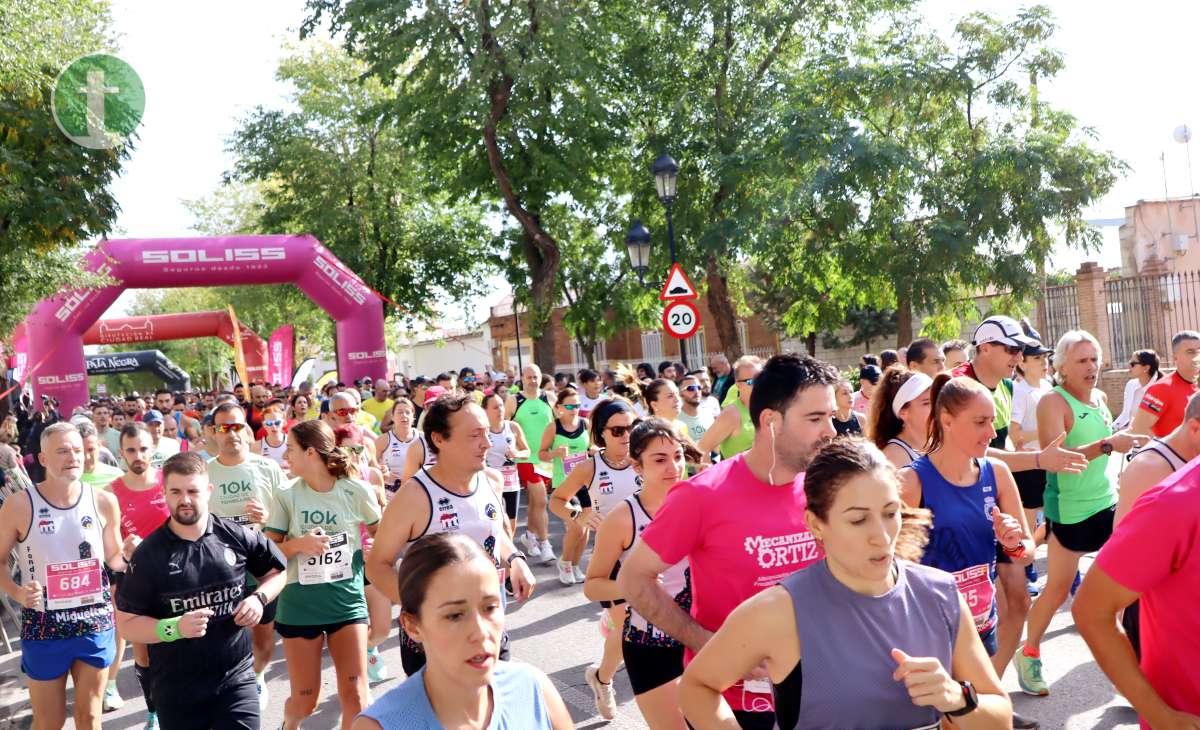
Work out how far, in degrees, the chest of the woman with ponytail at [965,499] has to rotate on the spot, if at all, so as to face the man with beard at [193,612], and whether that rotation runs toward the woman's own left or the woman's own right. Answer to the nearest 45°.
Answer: approximately 135° to the woman's own right

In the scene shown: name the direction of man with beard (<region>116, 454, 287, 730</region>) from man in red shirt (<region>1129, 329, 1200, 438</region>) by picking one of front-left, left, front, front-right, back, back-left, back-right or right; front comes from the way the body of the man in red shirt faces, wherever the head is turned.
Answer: right

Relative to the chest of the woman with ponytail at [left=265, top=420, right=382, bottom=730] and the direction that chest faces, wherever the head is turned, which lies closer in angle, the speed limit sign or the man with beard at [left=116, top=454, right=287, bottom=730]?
the man with beard

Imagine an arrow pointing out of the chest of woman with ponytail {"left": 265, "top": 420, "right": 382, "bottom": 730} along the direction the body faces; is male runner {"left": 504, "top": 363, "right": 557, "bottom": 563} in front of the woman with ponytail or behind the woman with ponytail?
behind

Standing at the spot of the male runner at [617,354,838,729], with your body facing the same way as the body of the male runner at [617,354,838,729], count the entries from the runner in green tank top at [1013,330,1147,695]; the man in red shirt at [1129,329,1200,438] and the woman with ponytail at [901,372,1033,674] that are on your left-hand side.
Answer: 3

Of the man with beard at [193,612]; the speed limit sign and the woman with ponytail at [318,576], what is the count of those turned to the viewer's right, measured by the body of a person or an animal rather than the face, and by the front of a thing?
0

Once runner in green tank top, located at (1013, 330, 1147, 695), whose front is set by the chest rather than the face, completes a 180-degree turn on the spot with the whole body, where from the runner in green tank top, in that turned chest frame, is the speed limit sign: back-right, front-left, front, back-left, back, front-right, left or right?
front

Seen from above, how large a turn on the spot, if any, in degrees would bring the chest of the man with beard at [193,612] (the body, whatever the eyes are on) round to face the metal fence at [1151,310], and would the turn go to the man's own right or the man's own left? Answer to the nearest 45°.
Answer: approximately 135° to the man's own left
